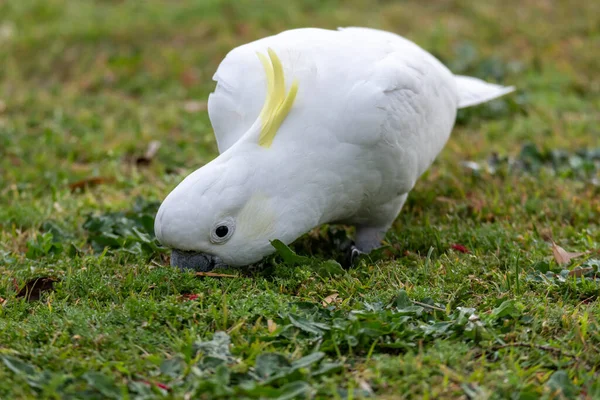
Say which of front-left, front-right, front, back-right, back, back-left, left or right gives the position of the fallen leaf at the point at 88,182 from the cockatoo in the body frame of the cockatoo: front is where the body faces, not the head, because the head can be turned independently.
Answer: right

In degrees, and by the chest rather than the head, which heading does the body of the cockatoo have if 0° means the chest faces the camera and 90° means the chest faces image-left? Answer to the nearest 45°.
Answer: approximately 45°

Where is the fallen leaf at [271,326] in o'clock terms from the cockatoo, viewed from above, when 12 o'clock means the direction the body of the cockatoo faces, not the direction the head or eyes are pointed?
The fallen leaf is roughly at 11 o'clock from the cockatoo.

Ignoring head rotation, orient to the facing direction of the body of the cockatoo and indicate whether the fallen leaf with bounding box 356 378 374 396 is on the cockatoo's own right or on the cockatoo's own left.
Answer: on the cockatoo's own left

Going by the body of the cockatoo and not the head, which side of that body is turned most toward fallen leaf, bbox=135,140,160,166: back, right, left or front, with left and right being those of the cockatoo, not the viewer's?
right

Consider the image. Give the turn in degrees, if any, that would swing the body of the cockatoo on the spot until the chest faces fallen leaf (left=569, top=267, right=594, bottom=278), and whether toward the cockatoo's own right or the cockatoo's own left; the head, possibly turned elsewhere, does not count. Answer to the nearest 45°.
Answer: approximately 135° to the cockatoo's own left
